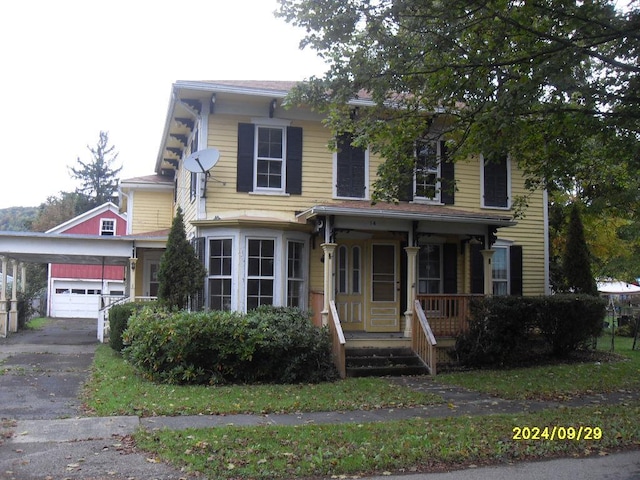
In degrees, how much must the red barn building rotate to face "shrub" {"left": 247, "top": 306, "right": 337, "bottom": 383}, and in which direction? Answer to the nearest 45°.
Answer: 0° — it already faces it

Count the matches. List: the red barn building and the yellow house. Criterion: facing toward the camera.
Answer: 2

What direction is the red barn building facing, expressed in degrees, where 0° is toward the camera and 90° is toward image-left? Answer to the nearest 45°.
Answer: approximately 0°

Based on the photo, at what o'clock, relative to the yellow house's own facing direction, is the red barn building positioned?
The red barn building is roughly at 5 o'clock from the yellow house.

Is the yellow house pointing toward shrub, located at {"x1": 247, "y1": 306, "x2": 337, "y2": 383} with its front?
yes

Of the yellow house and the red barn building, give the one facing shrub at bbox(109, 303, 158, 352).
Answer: the red barn building

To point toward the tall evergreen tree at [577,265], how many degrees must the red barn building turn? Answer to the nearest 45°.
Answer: approximately 45° to its left

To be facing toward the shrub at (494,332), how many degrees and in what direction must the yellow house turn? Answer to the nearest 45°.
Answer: approximately 90° to its left

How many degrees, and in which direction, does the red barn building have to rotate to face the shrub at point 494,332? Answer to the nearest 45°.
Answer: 0° — it already faces it

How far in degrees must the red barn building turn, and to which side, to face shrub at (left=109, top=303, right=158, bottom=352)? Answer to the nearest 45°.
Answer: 0° — it already faces it

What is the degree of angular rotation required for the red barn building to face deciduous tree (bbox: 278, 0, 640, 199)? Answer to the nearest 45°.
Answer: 0° — it already faces it

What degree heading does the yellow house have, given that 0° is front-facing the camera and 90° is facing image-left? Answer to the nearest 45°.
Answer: approximately 0°

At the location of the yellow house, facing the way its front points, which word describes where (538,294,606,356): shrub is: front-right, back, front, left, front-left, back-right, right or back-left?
left

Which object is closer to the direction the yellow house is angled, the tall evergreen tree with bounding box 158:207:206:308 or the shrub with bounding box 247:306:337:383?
the shrub
